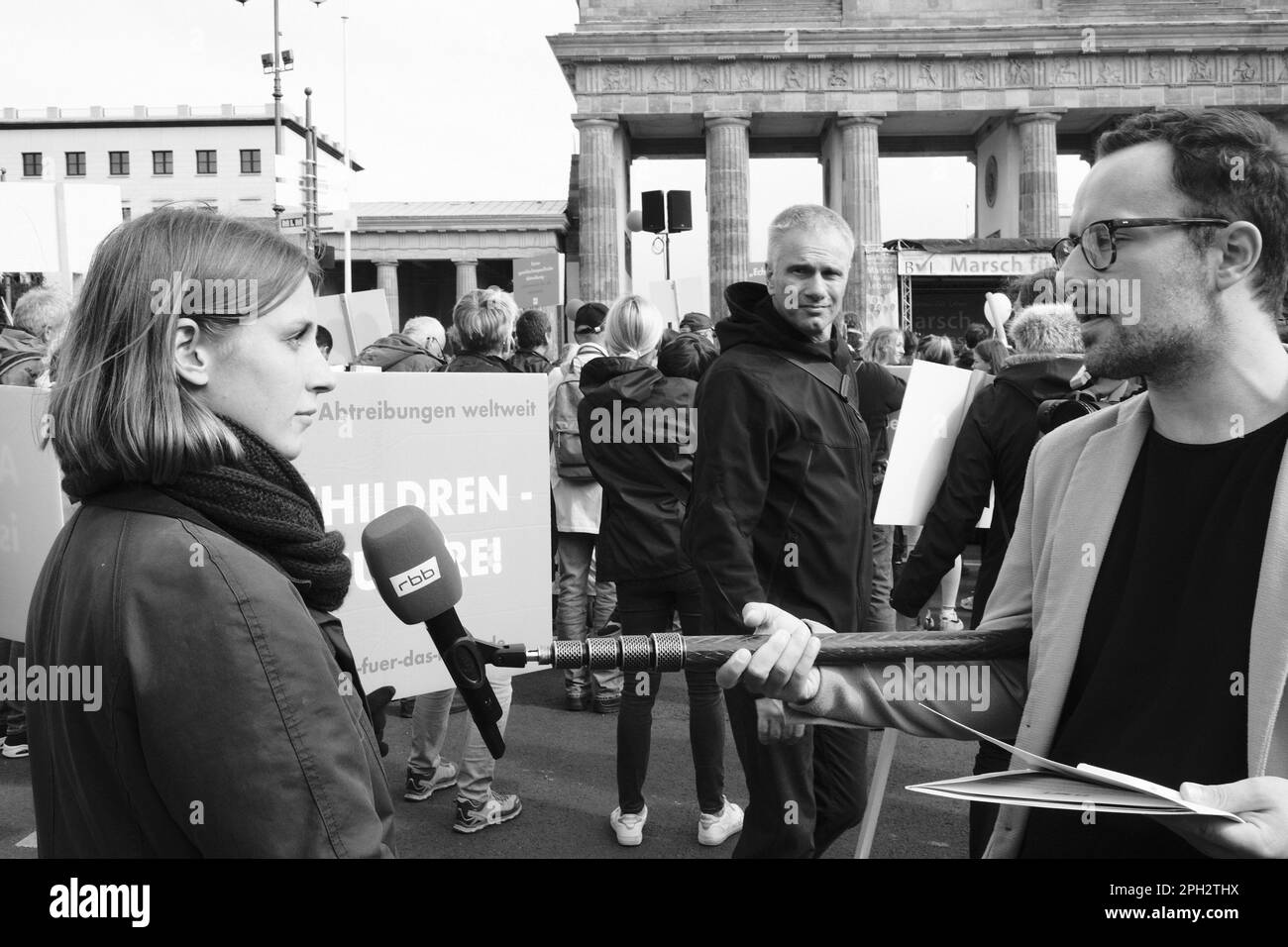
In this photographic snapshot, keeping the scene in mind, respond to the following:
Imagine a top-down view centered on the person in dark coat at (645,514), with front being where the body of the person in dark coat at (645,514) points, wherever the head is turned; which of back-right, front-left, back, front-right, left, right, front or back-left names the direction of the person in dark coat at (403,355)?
front-left

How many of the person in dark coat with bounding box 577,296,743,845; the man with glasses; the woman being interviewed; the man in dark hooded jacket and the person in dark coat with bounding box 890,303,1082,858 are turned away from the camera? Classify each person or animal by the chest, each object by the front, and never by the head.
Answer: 2

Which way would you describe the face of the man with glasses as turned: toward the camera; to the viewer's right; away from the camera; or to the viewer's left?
to the viewer's left

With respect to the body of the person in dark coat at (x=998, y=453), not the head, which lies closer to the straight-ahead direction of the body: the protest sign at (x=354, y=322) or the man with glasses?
the protest sign

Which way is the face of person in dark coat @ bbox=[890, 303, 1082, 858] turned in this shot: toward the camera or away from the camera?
away from the camera

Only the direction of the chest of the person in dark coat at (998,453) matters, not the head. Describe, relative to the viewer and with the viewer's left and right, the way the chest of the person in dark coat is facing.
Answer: facing away from the viewer

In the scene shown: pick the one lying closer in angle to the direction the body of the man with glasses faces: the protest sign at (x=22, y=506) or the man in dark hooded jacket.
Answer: the protest sign

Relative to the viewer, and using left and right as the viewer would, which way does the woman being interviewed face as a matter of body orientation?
facing to the right of the viewer

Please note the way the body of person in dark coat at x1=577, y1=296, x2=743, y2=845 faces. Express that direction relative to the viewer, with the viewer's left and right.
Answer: facing away from the viewer

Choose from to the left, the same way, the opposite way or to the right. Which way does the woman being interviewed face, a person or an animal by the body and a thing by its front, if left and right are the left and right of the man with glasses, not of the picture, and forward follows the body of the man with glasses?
the opposite way
